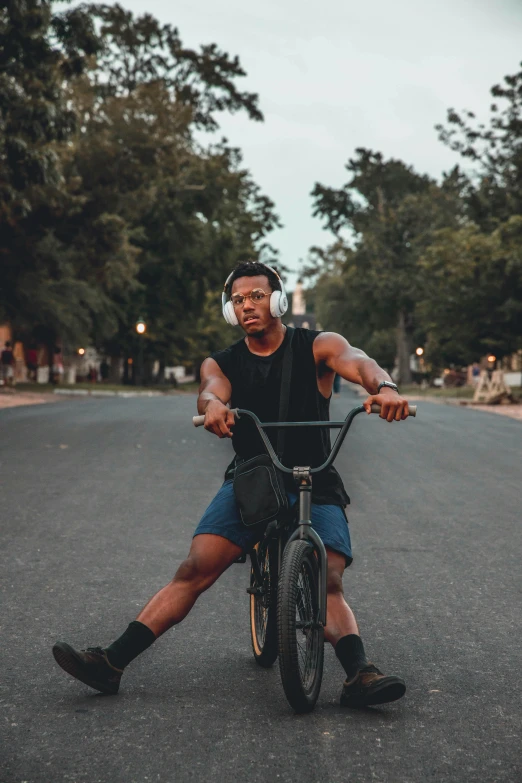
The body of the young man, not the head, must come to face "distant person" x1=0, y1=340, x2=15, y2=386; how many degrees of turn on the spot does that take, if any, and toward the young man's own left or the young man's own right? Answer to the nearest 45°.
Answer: approximately 180°

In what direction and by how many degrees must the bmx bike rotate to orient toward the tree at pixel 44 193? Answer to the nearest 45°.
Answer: approximately 180°

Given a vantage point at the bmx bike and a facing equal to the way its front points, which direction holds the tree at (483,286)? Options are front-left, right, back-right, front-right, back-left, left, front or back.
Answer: back

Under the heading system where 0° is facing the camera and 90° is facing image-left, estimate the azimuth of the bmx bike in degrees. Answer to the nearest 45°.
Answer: approximately 0°

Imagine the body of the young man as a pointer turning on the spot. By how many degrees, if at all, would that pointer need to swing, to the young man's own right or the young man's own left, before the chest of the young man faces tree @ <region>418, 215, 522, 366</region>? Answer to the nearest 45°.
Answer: approximately 180°

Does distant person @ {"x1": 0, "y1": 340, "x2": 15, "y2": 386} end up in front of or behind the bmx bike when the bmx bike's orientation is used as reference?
behind

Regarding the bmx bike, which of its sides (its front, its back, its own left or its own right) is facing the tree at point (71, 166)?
back
